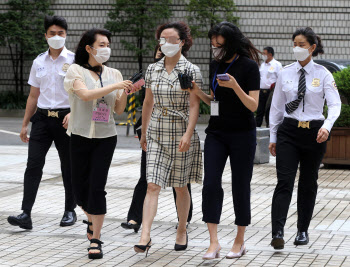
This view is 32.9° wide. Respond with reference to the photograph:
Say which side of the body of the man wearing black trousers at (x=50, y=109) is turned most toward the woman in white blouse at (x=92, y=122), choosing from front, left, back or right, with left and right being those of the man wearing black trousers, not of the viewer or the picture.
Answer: front

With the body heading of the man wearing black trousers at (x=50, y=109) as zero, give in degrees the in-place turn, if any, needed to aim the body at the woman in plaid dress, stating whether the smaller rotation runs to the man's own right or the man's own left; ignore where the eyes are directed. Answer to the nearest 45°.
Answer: approximately 45° to the man's own left

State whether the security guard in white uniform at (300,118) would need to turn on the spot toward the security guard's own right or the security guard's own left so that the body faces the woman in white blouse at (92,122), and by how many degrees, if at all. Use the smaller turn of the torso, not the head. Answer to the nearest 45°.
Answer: approximately 90° to the security guard's own right

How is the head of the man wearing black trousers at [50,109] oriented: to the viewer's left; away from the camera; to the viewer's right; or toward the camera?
toward the camera

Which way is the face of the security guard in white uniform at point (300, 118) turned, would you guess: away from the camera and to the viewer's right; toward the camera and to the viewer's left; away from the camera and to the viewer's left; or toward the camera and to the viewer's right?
toward the camera and to the viewer's left

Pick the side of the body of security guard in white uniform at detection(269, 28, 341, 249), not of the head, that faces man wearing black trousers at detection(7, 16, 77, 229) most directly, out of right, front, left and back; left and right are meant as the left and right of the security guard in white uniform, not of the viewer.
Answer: right

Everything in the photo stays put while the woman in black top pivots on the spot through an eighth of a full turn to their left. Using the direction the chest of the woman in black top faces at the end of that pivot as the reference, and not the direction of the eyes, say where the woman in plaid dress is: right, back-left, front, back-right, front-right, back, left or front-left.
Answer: right

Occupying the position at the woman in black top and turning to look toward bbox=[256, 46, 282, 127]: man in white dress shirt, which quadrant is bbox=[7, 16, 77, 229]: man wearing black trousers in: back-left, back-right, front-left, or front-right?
front-left

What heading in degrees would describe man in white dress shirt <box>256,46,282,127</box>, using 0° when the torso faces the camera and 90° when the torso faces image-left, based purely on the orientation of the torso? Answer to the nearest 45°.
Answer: approximately 45°

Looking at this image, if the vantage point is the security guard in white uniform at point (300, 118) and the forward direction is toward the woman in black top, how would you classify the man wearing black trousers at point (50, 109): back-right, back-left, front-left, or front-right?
front-right

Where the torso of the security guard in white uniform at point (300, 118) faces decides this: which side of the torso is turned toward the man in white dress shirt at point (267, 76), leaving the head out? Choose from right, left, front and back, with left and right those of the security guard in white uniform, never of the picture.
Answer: back

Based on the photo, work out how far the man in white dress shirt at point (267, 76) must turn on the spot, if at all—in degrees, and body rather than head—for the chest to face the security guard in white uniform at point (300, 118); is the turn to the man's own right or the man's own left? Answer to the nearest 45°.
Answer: approximately 45° to the man's own left

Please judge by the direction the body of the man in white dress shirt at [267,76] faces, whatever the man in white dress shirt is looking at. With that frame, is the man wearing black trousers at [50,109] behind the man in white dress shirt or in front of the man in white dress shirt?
in front

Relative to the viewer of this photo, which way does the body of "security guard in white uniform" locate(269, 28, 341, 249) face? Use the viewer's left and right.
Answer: facing the viewer

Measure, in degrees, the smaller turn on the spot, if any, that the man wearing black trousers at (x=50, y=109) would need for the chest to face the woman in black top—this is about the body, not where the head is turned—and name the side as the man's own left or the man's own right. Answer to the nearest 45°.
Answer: approximately 45° to the man's own left

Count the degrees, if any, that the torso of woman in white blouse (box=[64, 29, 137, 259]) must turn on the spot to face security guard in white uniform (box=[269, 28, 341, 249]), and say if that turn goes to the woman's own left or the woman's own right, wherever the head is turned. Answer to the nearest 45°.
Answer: approximately 45° to the woman's own left

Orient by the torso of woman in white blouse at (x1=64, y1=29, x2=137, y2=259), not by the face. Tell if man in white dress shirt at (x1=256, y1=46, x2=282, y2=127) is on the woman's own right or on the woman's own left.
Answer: on the woman's own left

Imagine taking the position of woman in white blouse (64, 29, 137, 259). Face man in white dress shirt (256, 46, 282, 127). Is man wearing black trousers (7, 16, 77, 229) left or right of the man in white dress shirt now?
left

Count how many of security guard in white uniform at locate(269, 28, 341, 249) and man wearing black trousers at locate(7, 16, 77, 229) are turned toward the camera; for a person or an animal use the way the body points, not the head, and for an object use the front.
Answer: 2

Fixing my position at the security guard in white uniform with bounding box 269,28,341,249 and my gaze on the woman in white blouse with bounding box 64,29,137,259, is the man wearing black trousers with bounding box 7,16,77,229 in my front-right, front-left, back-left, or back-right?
front-right
